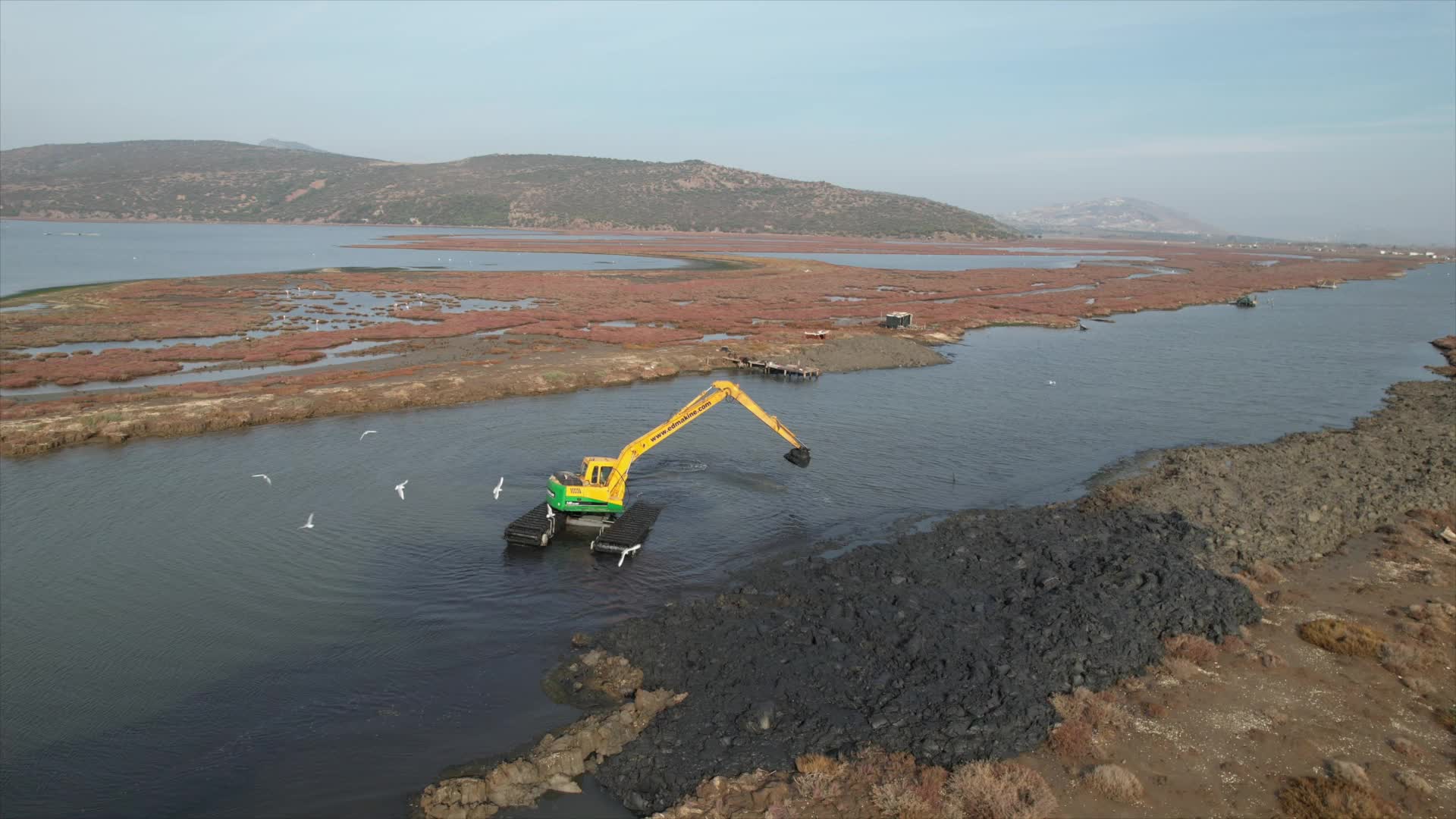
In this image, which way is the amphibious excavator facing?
to the viewer's right

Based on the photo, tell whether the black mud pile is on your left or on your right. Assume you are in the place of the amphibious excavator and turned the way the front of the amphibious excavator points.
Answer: on your right
